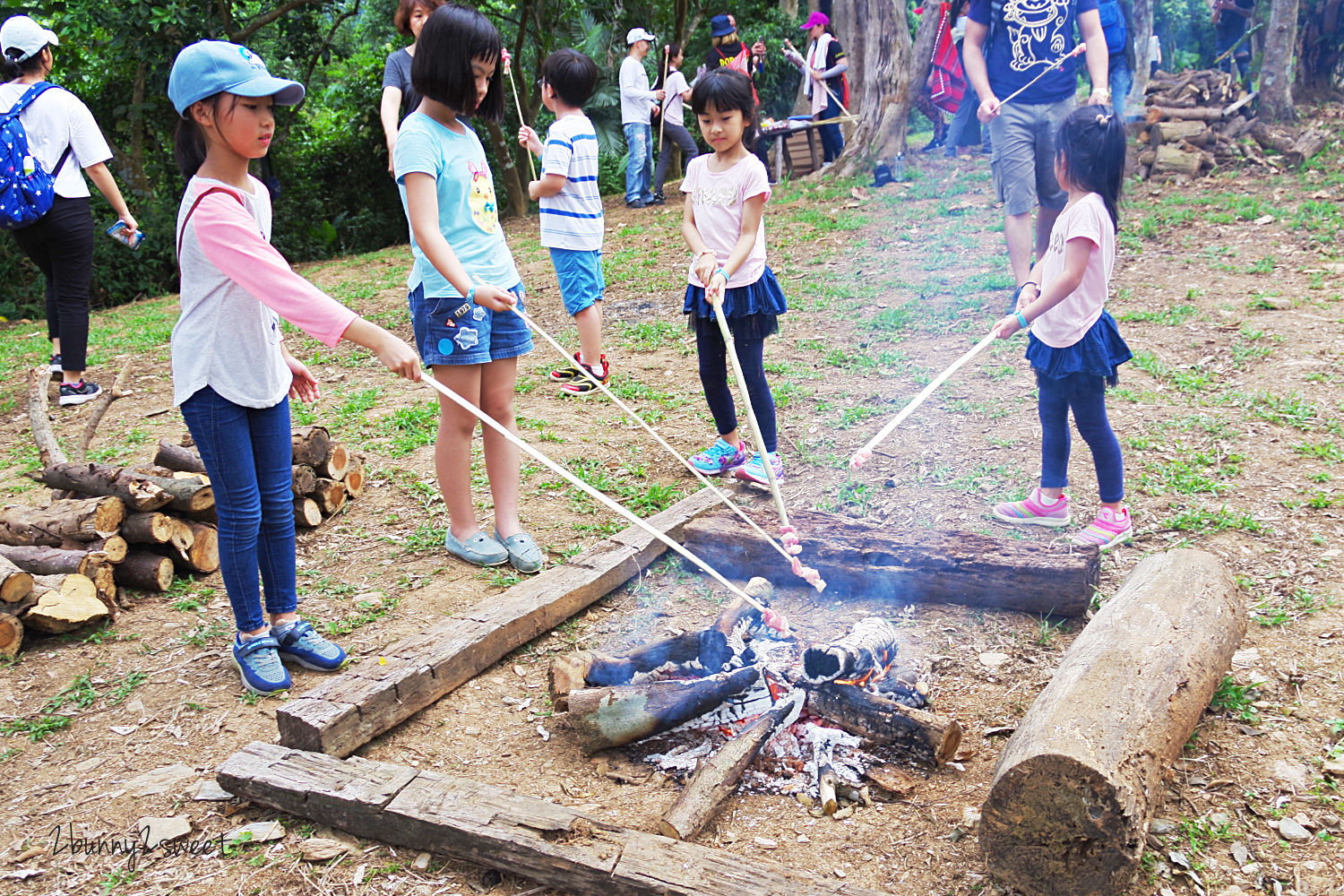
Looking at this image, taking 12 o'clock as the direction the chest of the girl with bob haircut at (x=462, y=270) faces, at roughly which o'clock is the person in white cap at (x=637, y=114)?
The person in white cap is roughly at 8 o'clock from the girl with bob haircut.

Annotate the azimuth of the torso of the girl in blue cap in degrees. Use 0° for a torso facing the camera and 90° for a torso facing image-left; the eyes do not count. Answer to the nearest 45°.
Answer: approximately 315°

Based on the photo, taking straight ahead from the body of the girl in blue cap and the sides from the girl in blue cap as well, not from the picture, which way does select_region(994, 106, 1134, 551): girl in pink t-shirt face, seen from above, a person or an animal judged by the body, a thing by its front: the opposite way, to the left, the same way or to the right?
the opposite way

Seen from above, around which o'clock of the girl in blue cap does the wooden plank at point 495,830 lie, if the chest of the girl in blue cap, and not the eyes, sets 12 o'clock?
The wooden plank is roughly at 1 o'clock from the girl in blue cap.

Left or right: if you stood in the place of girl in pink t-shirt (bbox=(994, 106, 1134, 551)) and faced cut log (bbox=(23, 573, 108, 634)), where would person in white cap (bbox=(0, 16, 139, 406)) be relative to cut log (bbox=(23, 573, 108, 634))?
right

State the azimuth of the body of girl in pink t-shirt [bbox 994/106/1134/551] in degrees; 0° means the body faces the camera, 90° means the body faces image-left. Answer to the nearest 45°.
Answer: approximately 90°

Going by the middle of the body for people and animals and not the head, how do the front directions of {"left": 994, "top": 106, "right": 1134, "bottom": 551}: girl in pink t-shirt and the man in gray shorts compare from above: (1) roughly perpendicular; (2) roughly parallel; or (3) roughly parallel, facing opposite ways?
roughly perpendicular
